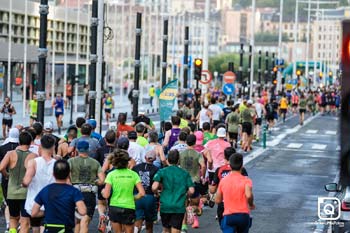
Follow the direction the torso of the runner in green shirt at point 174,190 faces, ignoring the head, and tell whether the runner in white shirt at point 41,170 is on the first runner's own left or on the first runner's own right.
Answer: on the first runner's own left

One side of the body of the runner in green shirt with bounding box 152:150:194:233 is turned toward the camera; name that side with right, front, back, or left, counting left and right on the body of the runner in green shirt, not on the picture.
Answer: back

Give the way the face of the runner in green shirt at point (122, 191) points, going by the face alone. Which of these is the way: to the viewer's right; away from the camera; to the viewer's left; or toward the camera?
away from the camera

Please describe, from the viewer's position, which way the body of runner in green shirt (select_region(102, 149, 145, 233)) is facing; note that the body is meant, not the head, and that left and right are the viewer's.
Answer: facing away from the viewer

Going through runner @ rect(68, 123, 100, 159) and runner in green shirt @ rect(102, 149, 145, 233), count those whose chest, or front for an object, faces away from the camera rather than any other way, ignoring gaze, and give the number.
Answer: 2

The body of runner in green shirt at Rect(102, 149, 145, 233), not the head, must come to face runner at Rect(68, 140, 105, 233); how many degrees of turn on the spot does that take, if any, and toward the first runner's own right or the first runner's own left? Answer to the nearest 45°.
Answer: approximately 45° to the first runner's own left

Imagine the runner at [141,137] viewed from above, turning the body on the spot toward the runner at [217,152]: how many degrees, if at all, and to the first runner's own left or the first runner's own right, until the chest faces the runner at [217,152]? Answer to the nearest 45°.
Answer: approximately 90° to the first runner's own right

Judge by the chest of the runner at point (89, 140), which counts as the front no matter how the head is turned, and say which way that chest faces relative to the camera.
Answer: away from the camera

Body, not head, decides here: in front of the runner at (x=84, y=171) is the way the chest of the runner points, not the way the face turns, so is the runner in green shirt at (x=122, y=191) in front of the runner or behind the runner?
behind

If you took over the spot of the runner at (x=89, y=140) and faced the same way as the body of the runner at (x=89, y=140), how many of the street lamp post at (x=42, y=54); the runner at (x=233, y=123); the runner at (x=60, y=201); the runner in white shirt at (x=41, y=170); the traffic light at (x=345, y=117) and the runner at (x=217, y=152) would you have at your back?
3

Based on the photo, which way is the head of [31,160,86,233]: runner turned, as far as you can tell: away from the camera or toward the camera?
away from the camera

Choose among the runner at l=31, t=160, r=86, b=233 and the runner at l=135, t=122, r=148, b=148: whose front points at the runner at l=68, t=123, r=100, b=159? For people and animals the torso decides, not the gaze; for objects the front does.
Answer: the runner at l=31, t=160, r=86, b=233

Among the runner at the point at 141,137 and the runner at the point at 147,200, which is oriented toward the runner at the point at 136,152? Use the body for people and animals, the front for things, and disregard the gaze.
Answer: the runner at the point at 147,200

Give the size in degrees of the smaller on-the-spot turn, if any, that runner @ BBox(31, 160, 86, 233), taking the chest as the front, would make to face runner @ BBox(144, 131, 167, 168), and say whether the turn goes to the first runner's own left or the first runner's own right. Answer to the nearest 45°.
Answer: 0° — they already face them
